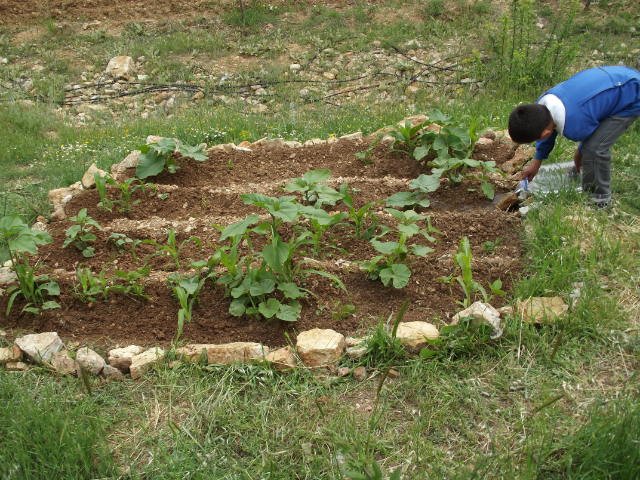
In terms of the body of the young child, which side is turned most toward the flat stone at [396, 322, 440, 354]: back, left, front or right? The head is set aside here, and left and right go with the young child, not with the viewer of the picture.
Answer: left

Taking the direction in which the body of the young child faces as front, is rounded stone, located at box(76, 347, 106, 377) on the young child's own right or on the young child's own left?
on the young child's own left

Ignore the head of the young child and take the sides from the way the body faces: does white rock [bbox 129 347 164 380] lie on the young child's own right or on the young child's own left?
on the young child's own left

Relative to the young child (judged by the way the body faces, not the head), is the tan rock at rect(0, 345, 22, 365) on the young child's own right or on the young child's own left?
on the young child's own left

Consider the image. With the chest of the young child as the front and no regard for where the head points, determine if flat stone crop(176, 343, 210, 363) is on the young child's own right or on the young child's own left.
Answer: on the young child's own left

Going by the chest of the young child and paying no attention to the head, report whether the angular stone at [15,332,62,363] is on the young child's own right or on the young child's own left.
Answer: on the young child's own left

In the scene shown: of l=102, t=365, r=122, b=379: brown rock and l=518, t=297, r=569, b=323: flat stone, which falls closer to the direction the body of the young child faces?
the brown rock

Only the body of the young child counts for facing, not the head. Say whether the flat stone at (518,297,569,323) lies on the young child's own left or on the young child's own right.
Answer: on the young child's own left

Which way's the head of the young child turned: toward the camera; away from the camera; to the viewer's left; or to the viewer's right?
to the viewer's left

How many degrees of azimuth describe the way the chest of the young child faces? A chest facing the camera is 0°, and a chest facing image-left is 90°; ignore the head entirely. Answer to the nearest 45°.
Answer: approximately 90°

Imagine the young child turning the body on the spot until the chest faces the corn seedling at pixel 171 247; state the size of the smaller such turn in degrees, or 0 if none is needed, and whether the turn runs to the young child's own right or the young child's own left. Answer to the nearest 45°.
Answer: approximately 45° to the young child's own left

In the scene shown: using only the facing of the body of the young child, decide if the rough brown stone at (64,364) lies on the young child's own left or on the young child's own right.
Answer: on the young child's own left
